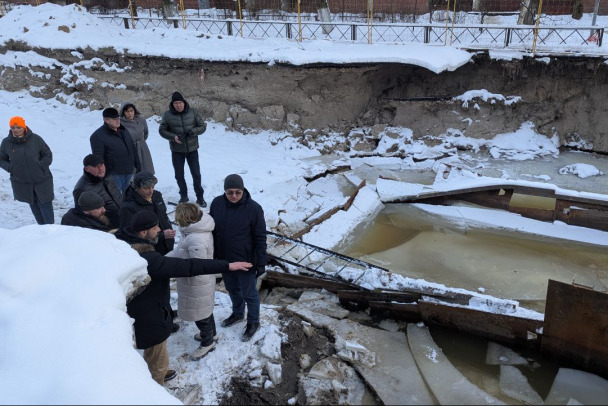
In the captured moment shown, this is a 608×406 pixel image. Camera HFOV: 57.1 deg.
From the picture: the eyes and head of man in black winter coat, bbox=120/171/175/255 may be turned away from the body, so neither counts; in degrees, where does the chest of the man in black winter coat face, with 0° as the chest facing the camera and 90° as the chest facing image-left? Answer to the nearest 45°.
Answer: approximately 315°

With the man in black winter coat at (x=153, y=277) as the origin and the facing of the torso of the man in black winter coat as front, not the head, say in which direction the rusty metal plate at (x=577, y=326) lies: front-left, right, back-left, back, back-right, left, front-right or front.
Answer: front

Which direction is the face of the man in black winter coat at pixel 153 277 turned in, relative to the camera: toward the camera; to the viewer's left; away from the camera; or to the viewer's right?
to the viewer's right

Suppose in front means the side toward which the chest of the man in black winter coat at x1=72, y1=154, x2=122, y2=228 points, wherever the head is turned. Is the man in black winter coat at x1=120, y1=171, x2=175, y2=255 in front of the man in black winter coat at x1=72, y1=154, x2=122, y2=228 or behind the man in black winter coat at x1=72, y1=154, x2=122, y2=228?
in front

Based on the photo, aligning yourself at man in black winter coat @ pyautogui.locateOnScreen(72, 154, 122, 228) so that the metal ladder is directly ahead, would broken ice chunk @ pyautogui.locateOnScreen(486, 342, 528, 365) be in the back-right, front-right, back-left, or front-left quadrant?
front-right

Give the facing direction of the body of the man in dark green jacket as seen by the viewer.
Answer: toward the camera

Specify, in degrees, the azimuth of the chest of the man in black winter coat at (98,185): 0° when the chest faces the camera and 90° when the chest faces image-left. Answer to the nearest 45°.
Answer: approximately 315°

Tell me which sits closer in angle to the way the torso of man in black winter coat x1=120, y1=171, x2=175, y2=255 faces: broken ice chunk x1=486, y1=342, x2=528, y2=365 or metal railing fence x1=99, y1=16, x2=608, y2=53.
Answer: the broken ice chunk

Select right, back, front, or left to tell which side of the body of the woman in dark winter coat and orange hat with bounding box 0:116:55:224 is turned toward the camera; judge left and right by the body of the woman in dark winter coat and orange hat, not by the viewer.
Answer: front

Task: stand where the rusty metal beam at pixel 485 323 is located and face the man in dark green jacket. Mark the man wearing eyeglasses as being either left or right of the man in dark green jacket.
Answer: left

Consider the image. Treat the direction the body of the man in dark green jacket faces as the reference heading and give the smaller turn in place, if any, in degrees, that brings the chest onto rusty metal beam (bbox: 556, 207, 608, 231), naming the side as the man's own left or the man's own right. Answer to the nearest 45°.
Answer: approximately 90° to the man's own left

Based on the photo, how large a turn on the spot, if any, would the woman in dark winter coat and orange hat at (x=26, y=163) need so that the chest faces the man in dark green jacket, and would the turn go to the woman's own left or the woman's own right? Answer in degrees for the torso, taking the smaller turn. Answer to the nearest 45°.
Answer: approximately 90° to the woman's own left

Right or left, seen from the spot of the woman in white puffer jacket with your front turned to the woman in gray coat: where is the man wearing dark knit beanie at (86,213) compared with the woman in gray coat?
left

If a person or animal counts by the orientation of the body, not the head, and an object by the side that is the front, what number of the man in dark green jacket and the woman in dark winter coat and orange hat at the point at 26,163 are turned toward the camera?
2

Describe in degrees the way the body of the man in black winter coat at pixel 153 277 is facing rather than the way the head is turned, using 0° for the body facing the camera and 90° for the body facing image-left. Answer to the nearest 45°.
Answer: approximately 270°

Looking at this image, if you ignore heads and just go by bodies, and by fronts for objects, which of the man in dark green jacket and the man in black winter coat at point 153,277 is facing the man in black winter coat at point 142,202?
the man in dark green jacket
